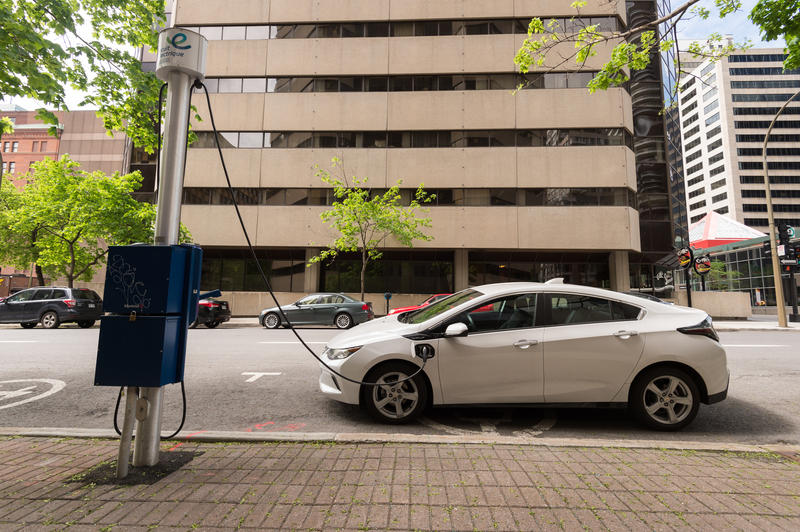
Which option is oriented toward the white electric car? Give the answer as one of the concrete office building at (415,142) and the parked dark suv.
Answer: the concrete office building

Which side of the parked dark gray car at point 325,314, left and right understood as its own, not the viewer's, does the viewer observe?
left

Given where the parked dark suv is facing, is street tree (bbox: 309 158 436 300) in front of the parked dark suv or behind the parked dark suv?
behind

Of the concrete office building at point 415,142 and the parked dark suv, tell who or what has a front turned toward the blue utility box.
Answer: the concrete office building

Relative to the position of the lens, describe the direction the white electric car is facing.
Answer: facing to the left of the viewer

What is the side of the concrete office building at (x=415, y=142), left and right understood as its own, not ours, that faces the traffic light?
left

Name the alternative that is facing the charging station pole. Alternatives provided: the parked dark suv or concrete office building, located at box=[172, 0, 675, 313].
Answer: the concrete office building

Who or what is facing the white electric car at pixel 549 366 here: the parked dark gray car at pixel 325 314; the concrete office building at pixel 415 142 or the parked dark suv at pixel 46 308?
the concrete office building

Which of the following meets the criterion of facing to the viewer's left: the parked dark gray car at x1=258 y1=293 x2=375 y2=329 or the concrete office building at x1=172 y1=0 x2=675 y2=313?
the parked dark gray car

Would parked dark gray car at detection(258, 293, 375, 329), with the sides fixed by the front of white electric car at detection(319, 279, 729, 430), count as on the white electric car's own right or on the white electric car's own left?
on the white electric car's own right

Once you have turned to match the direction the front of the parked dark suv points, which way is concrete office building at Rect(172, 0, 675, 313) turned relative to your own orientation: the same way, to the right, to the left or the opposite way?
to the left

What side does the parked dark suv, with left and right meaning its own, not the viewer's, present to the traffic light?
back

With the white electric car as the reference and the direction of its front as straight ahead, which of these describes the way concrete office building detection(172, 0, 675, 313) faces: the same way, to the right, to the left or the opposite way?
to the left

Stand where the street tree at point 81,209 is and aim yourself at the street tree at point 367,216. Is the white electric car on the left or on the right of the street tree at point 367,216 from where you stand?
right

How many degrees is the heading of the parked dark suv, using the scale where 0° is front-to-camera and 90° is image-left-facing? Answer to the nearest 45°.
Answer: approximately 135°

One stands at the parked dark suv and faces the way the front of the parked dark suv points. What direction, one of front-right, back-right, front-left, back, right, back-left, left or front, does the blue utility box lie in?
back-left
